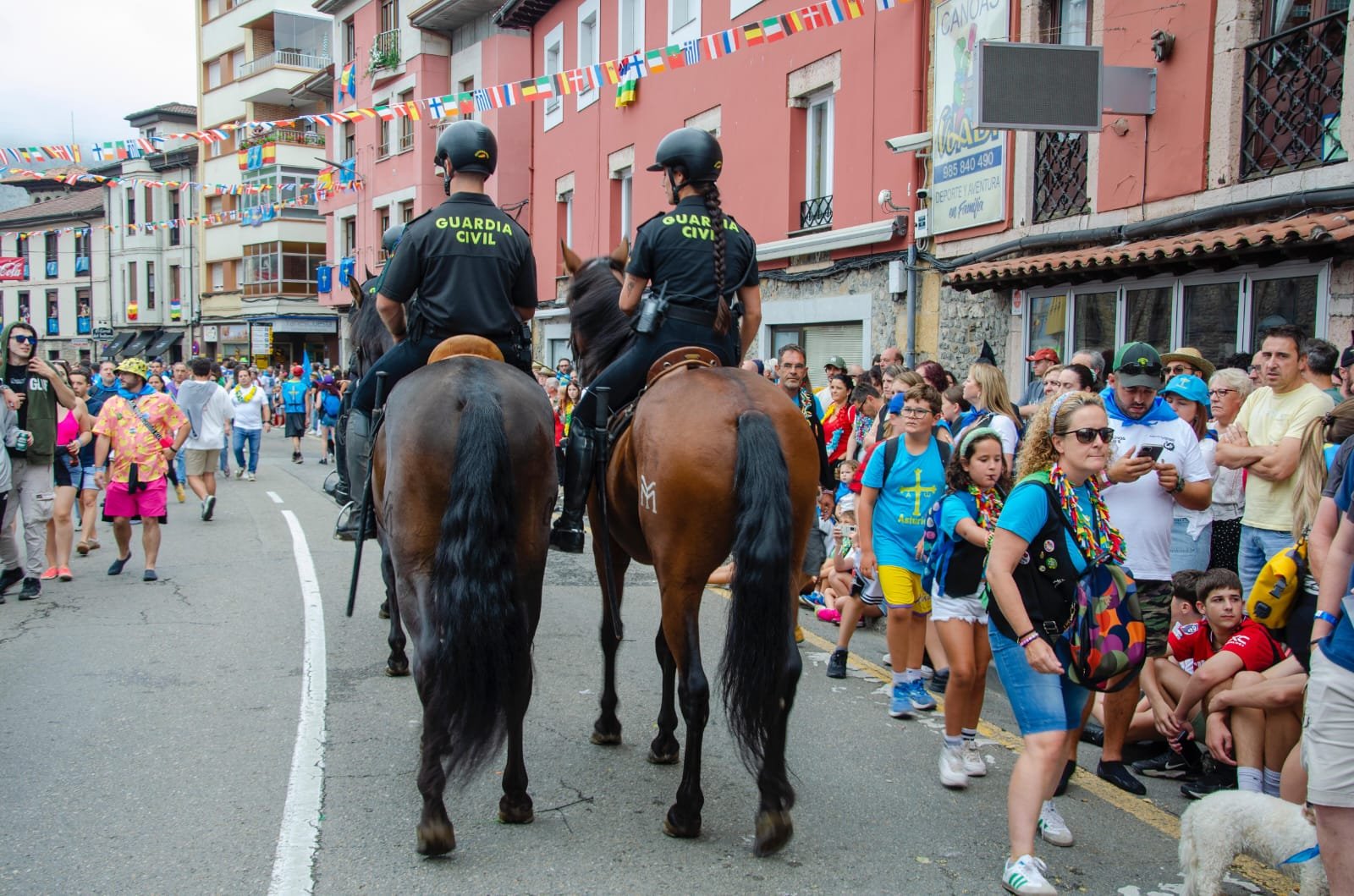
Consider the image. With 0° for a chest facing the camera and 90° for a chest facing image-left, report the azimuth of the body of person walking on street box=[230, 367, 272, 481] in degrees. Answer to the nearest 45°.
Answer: approximately 0°

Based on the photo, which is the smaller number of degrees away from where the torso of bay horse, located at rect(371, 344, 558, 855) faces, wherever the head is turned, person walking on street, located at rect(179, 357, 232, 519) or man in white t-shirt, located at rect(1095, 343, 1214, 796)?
the person walking on street

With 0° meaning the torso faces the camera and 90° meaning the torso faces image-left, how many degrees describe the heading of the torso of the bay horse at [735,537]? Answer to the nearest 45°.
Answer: approximately 135°

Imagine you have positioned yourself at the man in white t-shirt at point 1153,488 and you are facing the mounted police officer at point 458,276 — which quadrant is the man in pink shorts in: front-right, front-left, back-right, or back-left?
front-right

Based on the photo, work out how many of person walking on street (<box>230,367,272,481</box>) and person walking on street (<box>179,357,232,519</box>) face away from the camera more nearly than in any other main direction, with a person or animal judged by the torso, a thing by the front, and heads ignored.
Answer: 1

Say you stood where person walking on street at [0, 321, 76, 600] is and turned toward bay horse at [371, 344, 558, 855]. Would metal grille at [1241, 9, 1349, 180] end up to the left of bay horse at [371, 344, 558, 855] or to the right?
left

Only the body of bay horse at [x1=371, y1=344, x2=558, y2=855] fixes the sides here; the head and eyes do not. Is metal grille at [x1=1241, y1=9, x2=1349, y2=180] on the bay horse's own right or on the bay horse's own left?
on the bay horse's own right

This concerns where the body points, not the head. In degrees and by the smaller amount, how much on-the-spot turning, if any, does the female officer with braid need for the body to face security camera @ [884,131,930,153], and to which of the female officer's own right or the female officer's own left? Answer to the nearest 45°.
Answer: approximately 45° to the female officer's own right

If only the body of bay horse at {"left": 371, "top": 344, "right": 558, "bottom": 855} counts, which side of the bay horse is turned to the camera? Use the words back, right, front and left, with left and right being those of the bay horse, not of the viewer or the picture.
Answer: back

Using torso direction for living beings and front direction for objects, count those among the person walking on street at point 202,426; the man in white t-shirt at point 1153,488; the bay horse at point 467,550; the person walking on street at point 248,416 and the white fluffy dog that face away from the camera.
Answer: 2

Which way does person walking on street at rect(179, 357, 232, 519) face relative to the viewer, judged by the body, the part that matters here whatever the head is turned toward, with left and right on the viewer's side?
facing away from the viewer

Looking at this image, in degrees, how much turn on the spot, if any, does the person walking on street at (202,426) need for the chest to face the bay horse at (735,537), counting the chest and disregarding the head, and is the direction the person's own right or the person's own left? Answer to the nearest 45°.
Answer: approximately 180°

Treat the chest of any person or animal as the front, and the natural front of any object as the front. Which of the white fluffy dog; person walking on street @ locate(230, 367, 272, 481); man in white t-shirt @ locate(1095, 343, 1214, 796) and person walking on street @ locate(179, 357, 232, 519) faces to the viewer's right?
the white fluffy dog

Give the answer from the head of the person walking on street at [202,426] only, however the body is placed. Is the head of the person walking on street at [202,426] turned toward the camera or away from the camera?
away from the camera

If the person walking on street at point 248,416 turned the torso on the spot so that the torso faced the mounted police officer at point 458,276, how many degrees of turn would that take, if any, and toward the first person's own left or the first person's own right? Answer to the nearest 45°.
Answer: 0° — they already face them

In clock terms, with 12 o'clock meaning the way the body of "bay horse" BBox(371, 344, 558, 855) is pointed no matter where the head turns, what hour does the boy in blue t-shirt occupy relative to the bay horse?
The boy in blue t-shirt is roughly at 2 o'clock from the bay horse.

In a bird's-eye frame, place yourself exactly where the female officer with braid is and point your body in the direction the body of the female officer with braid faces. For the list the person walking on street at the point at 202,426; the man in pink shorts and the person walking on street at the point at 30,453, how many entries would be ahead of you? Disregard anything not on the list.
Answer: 3
